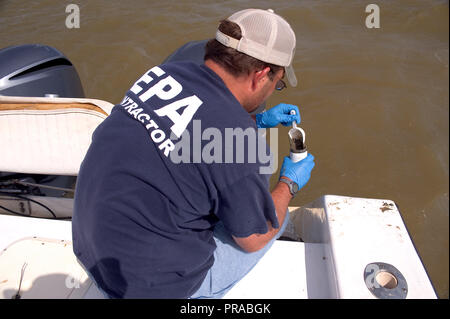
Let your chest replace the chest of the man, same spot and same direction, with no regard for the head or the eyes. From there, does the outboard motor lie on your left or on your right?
on your left

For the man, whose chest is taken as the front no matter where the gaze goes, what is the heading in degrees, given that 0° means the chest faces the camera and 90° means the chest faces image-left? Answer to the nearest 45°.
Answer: approximately 225°

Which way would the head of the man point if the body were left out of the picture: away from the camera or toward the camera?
away from the camera
